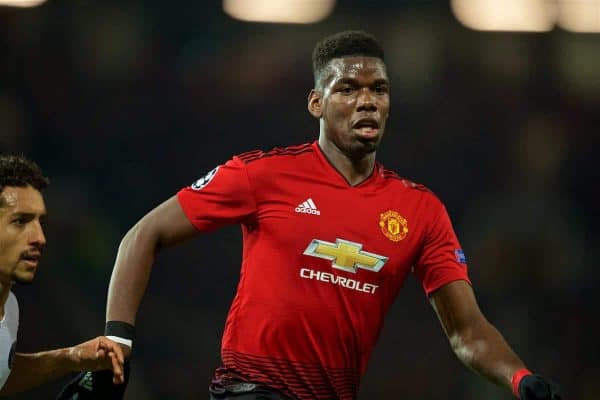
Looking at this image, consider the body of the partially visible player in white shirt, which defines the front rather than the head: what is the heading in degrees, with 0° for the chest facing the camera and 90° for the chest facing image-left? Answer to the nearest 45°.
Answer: approximately 315°

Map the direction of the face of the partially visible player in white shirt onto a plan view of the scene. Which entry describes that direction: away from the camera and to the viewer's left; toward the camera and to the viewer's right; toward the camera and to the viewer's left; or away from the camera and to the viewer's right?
toward the camera and to the viewer's right
